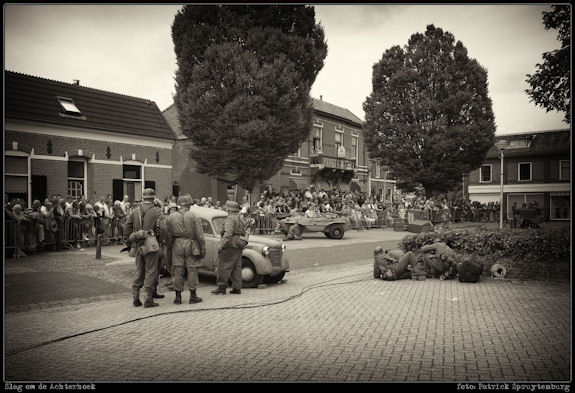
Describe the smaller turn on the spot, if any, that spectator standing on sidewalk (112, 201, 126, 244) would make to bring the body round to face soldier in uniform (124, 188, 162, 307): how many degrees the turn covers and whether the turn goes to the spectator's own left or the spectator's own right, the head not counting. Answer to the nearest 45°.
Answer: approximately 45° to the spectator's own right

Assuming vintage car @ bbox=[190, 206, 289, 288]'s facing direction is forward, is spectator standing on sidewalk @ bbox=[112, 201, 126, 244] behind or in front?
behind

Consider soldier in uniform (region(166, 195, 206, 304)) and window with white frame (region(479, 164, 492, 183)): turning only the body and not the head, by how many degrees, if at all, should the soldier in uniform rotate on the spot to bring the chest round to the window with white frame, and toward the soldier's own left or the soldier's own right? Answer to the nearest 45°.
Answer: approximately 45° to the soldier's own right

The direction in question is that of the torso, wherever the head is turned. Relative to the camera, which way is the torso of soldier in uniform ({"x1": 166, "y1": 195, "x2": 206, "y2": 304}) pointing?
away from the camera
